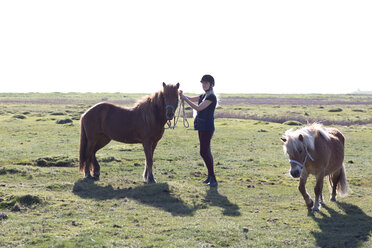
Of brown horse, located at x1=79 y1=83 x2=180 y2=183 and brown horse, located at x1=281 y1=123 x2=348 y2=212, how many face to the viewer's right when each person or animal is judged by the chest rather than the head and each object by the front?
1

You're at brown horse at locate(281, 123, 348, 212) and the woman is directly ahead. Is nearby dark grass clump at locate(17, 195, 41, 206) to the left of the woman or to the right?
left

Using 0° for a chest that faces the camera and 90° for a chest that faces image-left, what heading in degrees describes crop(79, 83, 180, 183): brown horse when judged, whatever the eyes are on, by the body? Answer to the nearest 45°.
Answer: approximately 270°

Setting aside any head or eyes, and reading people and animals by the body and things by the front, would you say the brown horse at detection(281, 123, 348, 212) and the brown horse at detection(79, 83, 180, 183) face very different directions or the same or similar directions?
very different directions

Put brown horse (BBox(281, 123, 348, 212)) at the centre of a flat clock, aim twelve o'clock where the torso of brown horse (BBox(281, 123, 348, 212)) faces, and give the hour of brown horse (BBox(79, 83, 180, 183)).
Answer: brown horse (BBox(79, 83, 180, 183)) is roughly at 2 o'clock from brown horse (BBox(281, 123, 348, 212)).

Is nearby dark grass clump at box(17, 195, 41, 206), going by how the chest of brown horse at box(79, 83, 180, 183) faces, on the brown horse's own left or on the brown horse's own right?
on the brown horse's own right

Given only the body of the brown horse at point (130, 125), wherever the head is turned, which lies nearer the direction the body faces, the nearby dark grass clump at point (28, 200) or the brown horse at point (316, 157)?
the brown horse

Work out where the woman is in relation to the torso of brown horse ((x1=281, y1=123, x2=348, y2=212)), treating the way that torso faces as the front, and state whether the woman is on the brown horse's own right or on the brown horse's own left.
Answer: on the brown horse's own right
